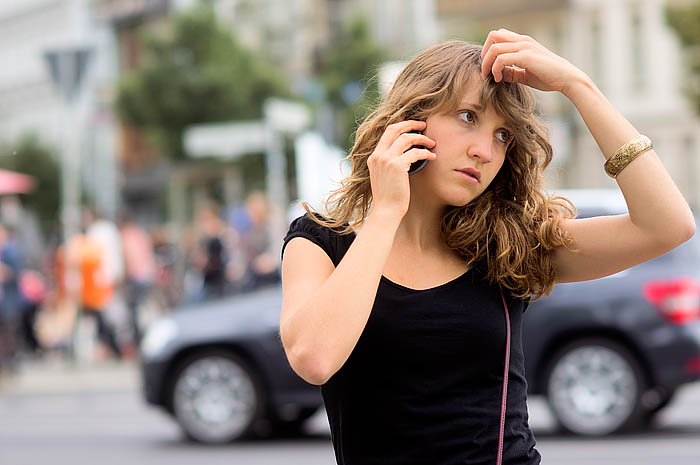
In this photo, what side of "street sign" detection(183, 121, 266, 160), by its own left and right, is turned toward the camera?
front

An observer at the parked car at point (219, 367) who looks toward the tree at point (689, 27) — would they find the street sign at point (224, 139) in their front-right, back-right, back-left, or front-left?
front-left

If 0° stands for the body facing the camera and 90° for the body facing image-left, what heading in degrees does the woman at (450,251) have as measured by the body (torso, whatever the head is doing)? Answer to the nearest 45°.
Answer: approximately 0°

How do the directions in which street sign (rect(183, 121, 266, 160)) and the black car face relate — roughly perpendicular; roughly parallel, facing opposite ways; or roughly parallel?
roughly perpendicular

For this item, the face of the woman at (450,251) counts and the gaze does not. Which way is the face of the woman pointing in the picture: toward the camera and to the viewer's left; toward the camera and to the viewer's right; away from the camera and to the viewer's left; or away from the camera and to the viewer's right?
toward the camera and to the viewer's right

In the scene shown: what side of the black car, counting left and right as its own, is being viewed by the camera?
left
